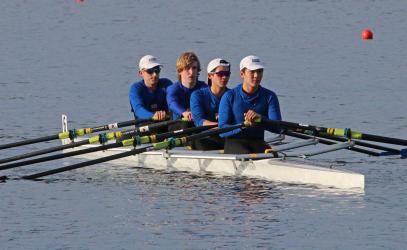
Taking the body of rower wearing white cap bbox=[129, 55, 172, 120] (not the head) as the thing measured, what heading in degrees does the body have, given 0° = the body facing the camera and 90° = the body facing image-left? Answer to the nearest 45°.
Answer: approximately 315°

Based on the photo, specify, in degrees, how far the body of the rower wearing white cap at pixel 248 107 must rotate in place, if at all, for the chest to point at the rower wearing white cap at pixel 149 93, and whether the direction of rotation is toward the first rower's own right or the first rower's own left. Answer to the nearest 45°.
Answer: approximately 180°

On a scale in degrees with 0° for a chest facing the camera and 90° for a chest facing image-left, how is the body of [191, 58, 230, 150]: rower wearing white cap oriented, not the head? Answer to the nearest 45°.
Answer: approximately 315°

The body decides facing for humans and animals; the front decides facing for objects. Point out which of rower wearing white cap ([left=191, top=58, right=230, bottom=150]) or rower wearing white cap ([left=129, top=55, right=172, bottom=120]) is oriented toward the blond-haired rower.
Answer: rower wearing white cap ([left=129, top=55, right=172, bottom=120])
